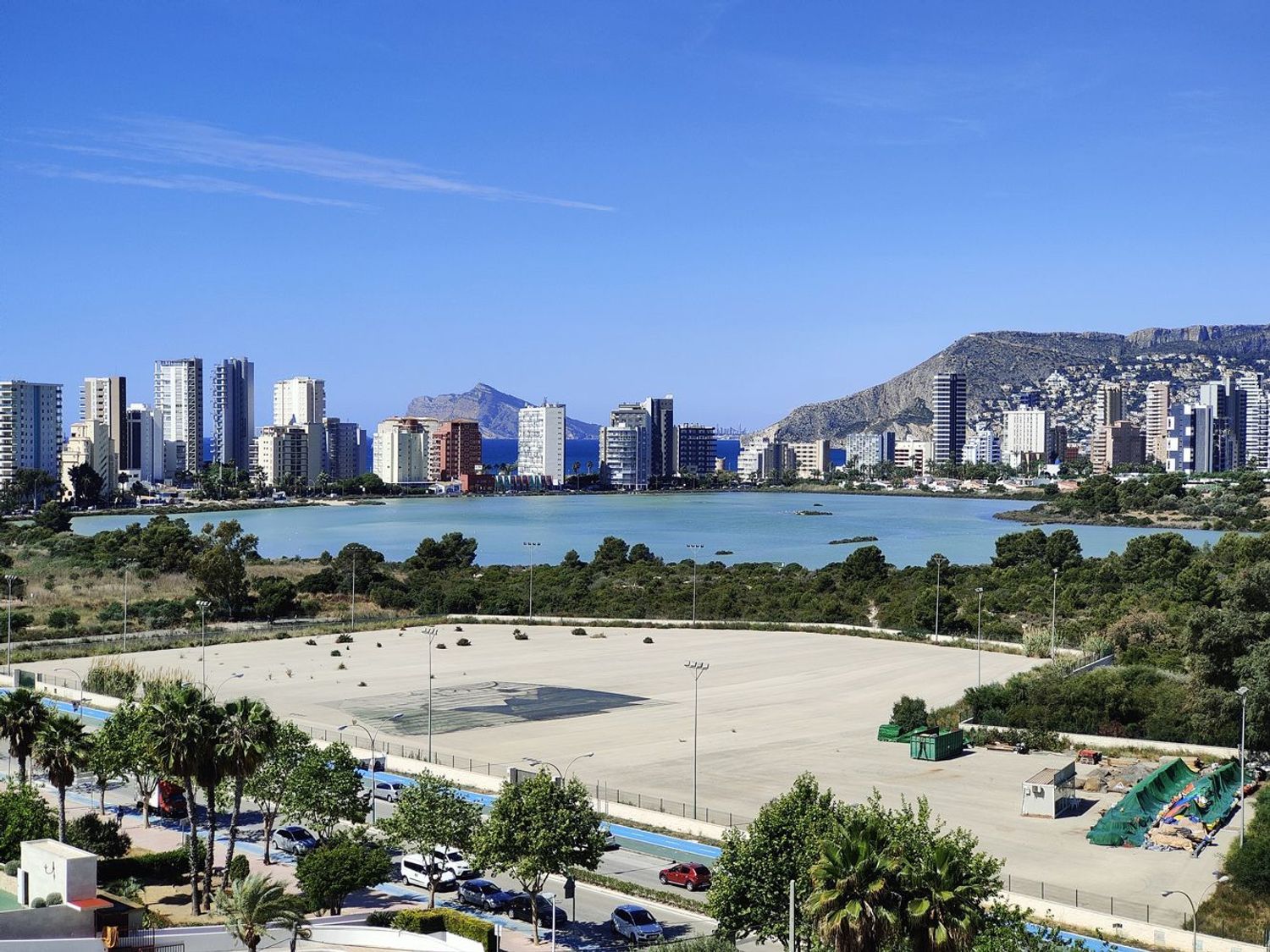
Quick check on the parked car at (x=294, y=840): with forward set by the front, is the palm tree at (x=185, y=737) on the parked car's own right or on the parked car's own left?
on the parked car's own right

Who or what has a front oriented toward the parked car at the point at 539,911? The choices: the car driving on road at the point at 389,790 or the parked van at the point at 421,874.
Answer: the parked van at the point at 421,874

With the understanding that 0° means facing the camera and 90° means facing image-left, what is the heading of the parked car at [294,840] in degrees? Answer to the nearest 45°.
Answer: approximately 315°

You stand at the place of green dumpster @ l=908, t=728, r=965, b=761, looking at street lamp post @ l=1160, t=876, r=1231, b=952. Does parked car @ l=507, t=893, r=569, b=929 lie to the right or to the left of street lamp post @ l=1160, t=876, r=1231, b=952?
right

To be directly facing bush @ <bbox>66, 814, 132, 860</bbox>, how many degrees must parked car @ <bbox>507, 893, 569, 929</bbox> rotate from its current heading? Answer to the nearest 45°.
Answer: approximately 135° to its right

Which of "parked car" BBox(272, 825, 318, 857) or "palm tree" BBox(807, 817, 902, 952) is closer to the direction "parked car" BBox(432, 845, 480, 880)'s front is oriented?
the palm tree

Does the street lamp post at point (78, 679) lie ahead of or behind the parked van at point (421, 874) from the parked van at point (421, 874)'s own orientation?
behind

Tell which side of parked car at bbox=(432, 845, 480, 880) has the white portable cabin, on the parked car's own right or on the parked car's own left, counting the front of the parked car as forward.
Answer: on the parked car's own left
